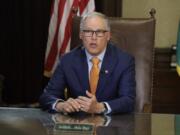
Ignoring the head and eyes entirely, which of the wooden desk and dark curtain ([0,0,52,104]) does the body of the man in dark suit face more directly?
the wooden desk

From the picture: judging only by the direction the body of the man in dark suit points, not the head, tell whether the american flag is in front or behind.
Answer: behind

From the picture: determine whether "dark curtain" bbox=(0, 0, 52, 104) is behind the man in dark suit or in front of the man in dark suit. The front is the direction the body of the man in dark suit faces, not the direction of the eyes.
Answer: behind

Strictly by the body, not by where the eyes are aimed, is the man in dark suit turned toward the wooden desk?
yes

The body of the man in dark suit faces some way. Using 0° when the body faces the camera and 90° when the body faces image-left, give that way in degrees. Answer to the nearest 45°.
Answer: approximately 0°
